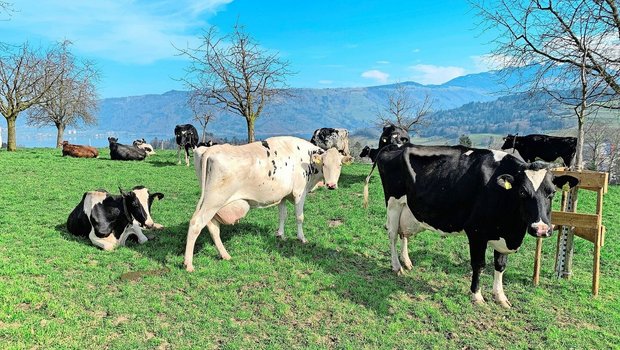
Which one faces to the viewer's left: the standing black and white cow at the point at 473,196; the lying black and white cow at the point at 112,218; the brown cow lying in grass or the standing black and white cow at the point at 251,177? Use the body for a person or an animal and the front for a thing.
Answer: the brown cow lying in grass

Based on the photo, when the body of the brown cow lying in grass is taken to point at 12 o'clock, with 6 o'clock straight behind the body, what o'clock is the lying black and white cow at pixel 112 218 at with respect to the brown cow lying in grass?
The lying black and white cow is roughly at 9 o'clock from the brown cow lying in grass.

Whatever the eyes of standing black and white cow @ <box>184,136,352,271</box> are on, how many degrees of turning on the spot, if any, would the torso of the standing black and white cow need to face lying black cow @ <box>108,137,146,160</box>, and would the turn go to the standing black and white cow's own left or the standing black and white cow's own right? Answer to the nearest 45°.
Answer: approximately 90° to the standing black and white cow's own left

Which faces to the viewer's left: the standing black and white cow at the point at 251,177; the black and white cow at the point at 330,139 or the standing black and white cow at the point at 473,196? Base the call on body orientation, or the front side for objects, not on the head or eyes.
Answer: the black and white cow

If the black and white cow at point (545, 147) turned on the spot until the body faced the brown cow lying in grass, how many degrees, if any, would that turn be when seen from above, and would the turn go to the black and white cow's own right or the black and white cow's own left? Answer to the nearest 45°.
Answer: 0° — it already faces it

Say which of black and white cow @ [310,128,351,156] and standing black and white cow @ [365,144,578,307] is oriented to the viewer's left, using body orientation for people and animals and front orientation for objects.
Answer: the black and white cow

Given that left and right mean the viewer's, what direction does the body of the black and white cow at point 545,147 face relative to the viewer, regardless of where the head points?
facing to the left of the viewer

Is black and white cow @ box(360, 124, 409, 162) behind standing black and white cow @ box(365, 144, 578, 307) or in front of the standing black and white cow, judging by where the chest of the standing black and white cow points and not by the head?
behind

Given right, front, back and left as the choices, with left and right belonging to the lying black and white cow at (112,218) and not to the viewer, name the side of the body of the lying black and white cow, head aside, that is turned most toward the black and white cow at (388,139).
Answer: left

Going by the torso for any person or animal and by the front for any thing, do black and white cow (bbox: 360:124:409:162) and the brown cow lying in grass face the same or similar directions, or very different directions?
same or similar directions

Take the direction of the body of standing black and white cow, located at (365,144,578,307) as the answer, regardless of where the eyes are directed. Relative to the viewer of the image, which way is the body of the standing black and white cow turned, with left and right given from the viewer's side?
facing the viewer and to the right of the viewer

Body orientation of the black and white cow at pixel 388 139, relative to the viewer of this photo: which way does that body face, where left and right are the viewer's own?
facing the viewer and to the left of the viewer

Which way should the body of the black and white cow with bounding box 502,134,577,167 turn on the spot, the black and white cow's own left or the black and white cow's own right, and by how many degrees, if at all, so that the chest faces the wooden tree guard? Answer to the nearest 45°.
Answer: approximately 90° to the black and white cow's own left
